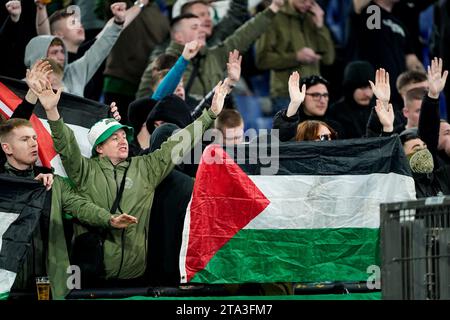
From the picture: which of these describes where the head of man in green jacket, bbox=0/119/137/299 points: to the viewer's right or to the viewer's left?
to the viewer's right

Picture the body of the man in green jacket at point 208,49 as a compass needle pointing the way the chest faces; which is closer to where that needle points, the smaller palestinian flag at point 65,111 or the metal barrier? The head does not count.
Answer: the metal barrier

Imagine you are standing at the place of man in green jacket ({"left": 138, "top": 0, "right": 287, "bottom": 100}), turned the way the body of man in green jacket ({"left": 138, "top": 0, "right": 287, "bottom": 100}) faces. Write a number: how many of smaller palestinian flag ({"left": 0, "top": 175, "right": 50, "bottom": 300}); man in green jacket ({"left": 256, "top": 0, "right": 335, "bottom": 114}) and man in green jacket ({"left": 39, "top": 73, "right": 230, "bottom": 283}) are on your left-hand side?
1

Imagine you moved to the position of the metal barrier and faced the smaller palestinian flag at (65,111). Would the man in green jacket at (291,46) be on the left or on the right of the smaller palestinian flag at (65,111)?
right

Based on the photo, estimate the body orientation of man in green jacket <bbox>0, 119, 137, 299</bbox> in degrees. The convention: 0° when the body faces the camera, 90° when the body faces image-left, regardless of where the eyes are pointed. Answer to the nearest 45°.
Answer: approximately 315°

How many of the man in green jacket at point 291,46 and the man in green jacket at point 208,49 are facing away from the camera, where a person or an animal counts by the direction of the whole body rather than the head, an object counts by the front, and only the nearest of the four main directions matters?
0

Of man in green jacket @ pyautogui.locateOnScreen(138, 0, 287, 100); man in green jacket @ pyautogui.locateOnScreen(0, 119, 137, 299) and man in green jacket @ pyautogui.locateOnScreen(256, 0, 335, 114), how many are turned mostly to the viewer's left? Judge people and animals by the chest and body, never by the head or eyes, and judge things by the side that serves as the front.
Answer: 0

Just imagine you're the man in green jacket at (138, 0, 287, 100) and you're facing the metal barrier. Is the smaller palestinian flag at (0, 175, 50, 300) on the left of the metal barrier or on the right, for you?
right

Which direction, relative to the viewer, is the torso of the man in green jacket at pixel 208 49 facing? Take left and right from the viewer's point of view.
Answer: facing the viewer and to the right of the viewer

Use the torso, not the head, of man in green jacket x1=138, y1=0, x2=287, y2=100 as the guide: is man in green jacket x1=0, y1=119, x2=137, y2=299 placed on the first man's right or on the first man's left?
on the first man's right

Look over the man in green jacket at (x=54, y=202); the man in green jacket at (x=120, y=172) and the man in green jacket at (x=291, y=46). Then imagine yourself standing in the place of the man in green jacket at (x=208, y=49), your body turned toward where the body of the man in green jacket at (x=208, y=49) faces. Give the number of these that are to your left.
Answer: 1

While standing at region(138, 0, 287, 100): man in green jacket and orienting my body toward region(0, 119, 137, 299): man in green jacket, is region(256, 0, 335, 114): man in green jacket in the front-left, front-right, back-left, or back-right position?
back-left
